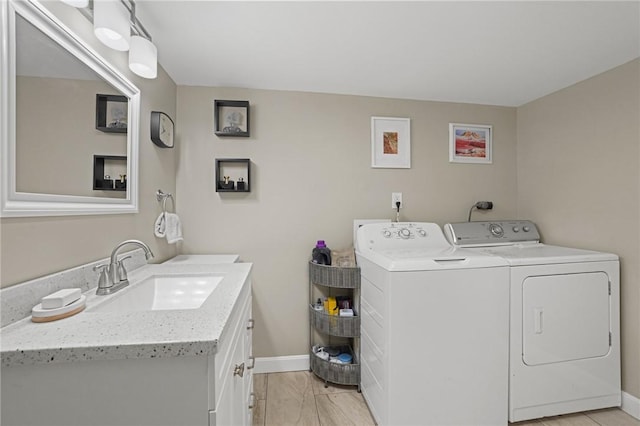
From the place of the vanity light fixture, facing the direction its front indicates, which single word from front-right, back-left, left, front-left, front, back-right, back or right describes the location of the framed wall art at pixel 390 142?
front-left

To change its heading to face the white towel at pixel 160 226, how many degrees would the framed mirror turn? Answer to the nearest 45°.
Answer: approximately 90° to its left

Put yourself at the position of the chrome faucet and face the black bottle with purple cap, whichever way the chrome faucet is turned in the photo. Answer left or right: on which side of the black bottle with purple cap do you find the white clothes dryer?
right

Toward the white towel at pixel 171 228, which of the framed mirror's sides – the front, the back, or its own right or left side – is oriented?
left

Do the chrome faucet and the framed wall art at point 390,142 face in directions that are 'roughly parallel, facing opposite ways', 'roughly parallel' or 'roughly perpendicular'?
roughly perpendicular

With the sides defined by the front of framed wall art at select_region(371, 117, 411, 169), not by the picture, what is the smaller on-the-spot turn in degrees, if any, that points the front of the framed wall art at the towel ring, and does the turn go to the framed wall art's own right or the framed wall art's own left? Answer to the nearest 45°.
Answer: approximately 45° to the framed wall art's own right

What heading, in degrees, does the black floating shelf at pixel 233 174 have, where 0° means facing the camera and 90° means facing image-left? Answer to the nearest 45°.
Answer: approximately 0°

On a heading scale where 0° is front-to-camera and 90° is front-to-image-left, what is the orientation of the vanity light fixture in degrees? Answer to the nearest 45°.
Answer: approximately 315°

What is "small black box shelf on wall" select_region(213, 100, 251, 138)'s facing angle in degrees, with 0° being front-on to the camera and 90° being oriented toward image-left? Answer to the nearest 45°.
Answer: approximately 0°

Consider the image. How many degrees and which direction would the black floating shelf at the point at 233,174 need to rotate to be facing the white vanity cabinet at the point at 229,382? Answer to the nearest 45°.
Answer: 0° — it already faces it

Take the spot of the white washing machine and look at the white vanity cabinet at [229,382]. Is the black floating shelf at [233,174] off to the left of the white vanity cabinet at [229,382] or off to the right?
right
